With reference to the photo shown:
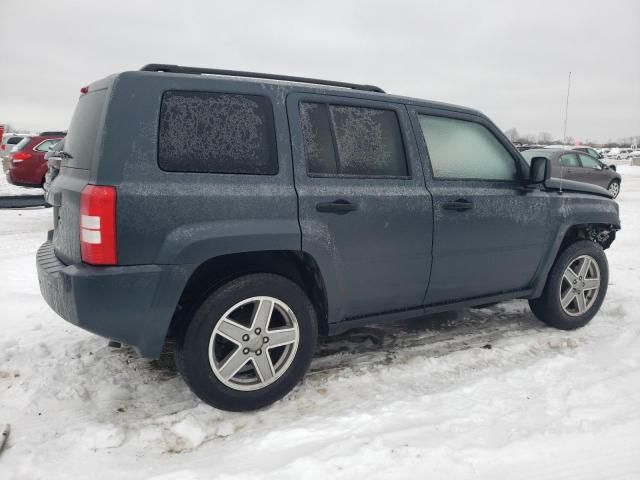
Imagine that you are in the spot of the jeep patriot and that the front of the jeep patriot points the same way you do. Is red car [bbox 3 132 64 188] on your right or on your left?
on your left

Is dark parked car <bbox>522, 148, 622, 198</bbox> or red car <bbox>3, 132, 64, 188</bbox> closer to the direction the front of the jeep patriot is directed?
the dark parked car

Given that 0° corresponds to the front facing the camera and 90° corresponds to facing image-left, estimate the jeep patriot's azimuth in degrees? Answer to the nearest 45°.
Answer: approximately 225°

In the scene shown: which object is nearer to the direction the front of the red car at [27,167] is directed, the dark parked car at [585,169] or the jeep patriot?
the dark parked car

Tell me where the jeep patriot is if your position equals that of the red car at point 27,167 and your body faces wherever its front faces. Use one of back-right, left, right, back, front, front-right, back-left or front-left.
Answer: back-right

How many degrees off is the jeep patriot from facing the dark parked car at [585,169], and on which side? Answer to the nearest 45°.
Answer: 0° — it already faces it
